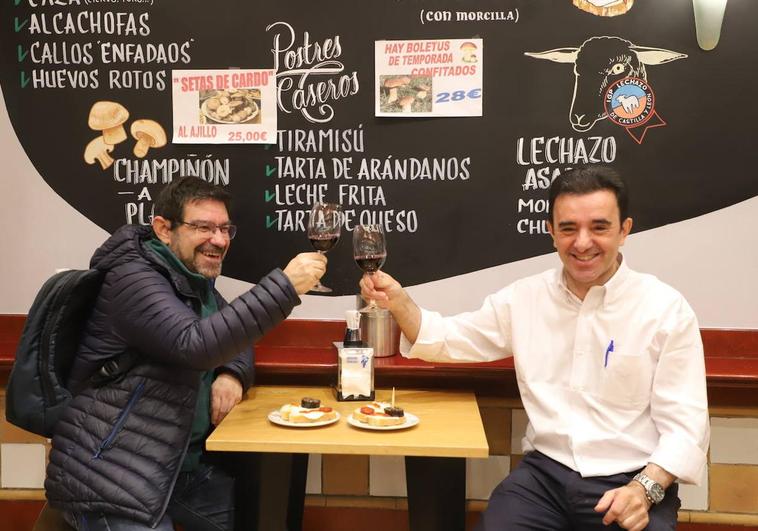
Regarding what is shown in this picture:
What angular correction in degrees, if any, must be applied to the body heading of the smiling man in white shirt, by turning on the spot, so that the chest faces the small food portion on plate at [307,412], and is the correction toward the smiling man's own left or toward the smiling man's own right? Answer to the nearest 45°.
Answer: approximately 90° to the smiling man's own right

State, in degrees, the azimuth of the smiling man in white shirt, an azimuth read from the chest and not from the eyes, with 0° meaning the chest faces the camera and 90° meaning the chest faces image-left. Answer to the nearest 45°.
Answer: approximately 0°

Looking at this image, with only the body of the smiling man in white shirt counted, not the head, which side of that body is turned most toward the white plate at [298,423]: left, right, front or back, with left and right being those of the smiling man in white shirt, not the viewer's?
right

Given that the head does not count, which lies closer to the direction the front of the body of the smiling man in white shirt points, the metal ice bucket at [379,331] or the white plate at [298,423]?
the white plate

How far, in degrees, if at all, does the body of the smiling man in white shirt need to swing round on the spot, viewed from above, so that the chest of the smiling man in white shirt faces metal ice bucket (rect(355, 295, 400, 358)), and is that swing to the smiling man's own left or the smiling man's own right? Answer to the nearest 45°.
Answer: approximately 135° to the smiling man's own right

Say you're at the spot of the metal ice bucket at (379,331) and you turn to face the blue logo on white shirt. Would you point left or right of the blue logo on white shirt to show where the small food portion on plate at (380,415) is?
right

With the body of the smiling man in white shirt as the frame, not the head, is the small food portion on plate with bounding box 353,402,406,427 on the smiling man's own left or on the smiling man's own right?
on the smiling man's own right

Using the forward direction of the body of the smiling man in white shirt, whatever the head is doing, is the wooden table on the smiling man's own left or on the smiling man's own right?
on the smiling man's own right

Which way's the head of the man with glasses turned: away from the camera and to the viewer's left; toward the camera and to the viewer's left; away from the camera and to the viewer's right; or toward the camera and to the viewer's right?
toward the camera and to the viewer's right
